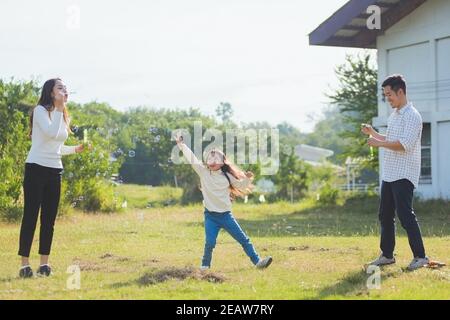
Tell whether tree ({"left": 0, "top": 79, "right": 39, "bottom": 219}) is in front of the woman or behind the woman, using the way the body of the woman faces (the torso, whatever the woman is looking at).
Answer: behind

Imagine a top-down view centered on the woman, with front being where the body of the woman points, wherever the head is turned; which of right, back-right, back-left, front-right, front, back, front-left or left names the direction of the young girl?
front-left

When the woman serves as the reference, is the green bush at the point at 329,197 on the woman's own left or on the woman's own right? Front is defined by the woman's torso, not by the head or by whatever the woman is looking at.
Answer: on the woman's own left

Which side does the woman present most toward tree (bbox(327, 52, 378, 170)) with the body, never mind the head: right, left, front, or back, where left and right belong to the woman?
left

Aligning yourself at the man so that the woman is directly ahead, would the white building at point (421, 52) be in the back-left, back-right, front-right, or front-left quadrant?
back-right

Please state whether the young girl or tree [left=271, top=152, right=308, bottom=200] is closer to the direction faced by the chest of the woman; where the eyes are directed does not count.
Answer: the young girl

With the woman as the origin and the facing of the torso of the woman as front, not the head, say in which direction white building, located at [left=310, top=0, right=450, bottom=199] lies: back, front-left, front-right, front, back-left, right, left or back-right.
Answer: left

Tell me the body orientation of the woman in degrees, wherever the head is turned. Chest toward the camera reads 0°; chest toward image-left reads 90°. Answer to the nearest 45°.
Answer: approximately 315°

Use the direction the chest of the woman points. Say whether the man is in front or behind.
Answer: in front

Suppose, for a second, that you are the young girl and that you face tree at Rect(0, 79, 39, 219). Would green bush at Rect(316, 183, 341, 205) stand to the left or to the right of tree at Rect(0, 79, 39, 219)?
right
